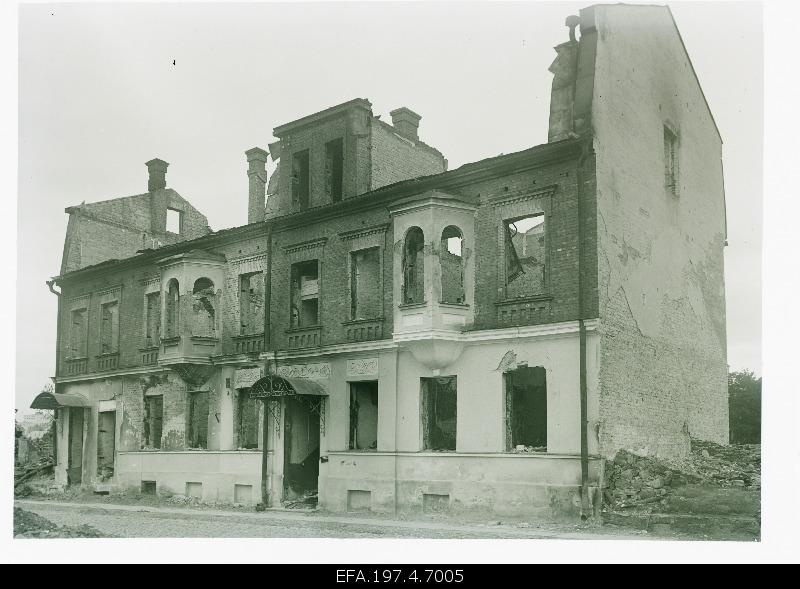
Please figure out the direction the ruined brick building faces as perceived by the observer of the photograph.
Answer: facing the viewer and to the left of the viewer
